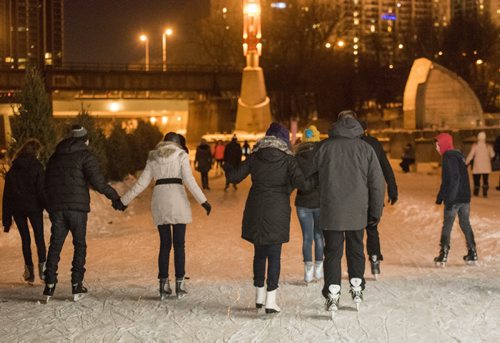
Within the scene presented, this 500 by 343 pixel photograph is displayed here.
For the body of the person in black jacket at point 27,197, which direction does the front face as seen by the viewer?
away from the camera

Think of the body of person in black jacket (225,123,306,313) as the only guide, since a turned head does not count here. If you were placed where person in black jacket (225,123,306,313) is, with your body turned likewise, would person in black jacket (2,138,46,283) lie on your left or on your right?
on your left

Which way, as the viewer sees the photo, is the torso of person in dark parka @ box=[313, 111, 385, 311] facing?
away from the camera

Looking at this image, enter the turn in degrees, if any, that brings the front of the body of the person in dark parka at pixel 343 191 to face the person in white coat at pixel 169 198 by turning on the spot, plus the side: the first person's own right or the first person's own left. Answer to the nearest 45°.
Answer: approximately 90° to the first person's own left

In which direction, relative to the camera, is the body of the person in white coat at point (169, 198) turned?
away from the camera

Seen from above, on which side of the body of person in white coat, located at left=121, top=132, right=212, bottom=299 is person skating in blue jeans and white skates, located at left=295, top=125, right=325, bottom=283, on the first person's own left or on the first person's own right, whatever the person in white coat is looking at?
on the first person's own right

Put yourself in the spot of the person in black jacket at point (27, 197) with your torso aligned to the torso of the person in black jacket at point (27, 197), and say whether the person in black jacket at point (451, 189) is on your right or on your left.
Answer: on your right

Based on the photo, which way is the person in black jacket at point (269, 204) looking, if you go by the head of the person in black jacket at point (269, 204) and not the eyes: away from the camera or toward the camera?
away from the camera

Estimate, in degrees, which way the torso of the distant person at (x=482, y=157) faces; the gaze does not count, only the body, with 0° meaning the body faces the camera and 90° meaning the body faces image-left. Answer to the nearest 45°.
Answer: approximately 180°

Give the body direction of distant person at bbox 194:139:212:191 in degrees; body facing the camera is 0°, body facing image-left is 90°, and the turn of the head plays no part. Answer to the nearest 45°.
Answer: approximately 180°

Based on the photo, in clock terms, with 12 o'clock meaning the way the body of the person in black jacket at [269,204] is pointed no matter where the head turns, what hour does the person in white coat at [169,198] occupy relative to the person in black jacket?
The person in white coat is roughly at 10 o'clock from the person in black jacket.

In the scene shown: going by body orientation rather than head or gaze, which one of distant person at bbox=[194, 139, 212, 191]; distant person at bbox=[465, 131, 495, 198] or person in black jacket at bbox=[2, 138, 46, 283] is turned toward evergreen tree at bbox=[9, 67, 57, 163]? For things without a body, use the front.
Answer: the person in black jacket
